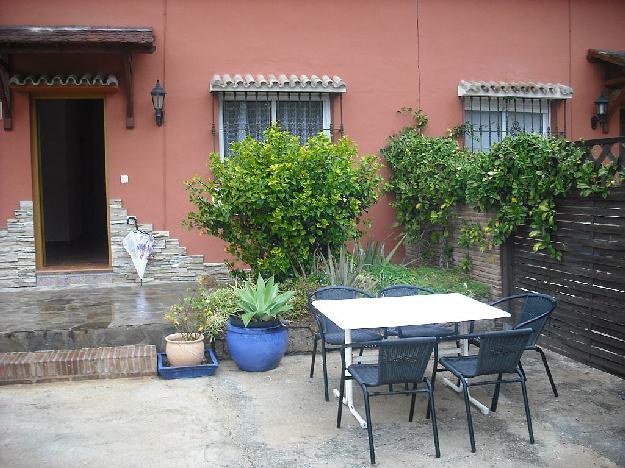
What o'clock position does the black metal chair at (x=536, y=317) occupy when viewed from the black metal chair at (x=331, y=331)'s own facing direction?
the black metal chair at (x=536, y=317) is roughly at 11 o'clock from the black metal chair at (x=331, y=331).

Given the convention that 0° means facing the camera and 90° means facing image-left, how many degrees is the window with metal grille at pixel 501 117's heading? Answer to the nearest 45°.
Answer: approximately 0°

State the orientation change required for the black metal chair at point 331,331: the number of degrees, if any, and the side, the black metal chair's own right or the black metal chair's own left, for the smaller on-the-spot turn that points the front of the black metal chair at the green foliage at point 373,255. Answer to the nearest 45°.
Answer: approximately 135° to the black metal chair's own left

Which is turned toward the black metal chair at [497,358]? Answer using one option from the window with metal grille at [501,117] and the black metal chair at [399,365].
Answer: the window with metal grille

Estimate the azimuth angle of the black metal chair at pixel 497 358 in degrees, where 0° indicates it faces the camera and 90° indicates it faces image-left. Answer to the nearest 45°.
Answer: approximately 135°

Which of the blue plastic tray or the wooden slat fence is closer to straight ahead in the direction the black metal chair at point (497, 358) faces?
the blue plastic tray

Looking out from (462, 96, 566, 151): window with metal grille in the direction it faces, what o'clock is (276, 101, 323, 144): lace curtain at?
The lace curtain is roughly at 2 o'clock from the window with metal grille.

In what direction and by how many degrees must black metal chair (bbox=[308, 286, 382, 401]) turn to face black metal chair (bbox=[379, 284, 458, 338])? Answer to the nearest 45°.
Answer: approximately 45° to its left

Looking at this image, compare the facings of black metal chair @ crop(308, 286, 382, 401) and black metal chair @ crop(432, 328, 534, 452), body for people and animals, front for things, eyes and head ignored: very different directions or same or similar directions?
very different directions

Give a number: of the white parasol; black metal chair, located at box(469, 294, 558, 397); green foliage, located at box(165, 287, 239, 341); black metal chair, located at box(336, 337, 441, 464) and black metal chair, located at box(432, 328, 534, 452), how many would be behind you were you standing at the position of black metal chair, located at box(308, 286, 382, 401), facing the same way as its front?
2

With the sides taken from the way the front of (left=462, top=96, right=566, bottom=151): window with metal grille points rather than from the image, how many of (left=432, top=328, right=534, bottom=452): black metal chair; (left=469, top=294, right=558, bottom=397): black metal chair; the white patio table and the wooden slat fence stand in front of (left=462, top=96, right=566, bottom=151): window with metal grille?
4
